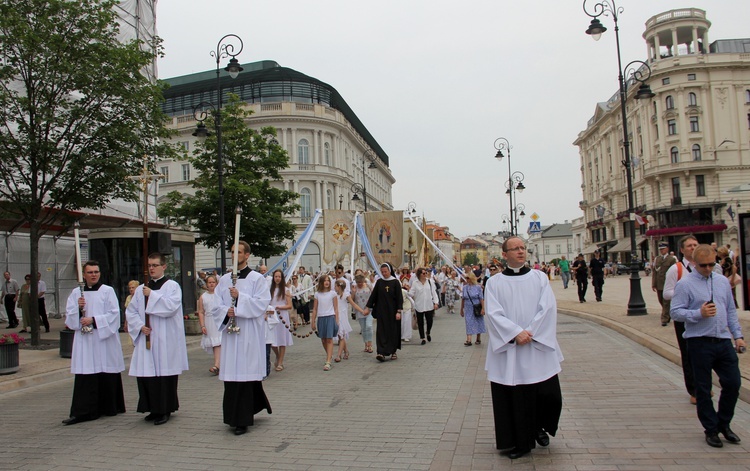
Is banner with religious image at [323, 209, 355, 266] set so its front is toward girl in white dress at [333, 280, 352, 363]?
yes

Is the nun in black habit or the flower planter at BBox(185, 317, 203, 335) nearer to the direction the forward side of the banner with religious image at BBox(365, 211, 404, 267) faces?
the nun in black habit

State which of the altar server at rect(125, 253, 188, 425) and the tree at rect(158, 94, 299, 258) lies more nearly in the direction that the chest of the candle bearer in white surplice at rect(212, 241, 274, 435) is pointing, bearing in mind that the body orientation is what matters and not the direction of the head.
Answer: the altar server

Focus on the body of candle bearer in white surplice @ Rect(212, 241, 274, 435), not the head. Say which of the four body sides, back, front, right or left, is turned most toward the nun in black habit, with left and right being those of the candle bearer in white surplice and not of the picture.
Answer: back

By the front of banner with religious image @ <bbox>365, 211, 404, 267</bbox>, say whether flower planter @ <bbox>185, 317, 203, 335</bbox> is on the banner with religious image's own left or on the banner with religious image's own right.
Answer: on the banner with religious image's own right

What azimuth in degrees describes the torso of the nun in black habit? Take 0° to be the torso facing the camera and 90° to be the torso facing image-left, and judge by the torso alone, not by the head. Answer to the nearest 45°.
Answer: approximately 0°

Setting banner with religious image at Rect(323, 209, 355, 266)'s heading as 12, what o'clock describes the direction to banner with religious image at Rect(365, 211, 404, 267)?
banner with religious image at Rect(365, 211, 404, 267) is roughly at 8 o'clock from banner with religious image at Rect(323, 209, 355, 266).
